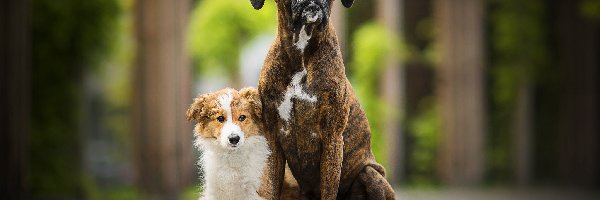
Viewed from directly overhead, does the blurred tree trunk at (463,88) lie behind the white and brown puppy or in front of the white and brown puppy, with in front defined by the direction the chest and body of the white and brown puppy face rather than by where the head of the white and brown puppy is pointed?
behind

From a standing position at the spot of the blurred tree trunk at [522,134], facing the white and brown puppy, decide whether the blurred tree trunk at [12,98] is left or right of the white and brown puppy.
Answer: right

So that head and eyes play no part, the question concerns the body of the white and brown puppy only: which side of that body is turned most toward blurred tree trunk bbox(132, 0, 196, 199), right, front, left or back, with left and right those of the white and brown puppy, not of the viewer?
back

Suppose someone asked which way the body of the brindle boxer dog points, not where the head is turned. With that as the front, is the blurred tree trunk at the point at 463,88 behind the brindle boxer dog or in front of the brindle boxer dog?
behind

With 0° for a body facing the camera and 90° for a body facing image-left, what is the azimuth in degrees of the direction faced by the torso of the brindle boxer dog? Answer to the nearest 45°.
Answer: approximately 45°

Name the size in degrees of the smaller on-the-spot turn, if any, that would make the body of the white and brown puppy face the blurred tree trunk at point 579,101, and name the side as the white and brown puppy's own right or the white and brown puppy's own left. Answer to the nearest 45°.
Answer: approximately 135° to the white and brown puppy's own left

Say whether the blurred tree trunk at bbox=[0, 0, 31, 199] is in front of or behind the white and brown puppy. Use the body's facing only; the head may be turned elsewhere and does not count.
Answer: behind

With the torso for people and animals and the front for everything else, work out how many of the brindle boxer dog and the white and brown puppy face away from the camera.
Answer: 0

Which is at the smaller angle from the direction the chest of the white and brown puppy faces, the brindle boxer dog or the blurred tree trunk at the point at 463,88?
the brindle boxer dog

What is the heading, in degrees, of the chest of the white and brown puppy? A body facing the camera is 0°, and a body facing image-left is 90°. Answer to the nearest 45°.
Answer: approximately 0°

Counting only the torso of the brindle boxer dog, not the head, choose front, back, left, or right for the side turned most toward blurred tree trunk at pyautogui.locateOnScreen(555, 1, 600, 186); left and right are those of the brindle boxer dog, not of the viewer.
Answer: back

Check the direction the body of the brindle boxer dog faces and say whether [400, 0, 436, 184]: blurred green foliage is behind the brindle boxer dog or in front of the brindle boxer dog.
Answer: behind

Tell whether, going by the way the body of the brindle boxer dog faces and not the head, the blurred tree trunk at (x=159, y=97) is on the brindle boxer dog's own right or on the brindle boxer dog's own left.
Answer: on the brindle boxer dog's own right
